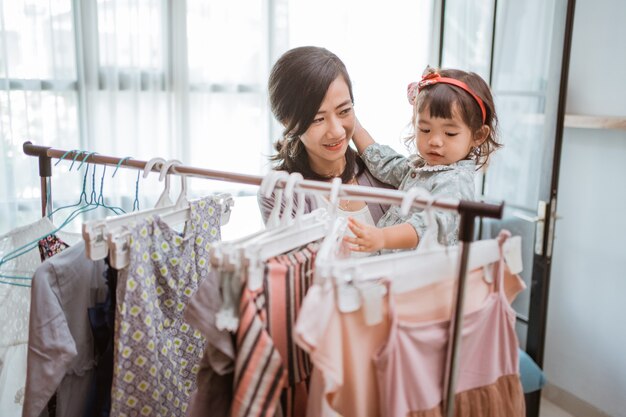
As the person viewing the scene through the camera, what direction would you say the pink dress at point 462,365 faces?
facing the viewer

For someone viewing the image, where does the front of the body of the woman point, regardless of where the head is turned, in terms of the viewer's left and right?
facing the viewer and to the right of the viewer

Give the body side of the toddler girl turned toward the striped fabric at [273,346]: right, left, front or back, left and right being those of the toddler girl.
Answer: front

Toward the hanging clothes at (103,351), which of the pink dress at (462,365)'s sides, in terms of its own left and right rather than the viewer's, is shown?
right

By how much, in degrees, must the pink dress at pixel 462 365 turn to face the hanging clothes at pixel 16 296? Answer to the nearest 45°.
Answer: approximately 90° to its right

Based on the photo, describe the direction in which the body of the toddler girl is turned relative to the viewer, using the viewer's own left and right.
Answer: facing the viewer and to the left of the viewer

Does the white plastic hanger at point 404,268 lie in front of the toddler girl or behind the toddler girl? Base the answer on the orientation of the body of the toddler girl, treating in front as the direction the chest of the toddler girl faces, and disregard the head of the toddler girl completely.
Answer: in front

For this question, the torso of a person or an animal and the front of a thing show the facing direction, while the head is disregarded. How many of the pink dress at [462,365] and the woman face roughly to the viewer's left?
0

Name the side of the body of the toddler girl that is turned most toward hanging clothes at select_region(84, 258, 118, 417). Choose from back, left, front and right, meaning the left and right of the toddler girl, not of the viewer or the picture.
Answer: front

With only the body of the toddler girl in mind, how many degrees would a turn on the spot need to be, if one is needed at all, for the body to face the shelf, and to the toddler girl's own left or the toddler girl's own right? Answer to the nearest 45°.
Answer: approximately 180°

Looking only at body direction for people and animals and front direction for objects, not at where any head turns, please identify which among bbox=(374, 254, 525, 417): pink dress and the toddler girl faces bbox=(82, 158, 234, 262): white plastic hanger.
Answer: the toddler girl

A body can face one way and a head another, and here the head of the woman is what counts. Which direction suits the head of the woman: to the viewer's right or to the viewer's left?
to the viewer's right

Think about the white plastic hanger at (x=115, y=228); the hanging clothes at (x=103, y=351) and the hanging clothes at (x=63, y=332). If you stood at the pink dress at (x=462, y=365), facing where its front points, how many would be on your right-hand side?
3

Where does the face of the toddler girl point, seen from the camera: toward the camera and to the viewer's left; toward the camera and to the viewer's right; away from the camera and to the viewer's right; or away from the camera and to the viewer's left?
toward the camera and to the viewer's left
